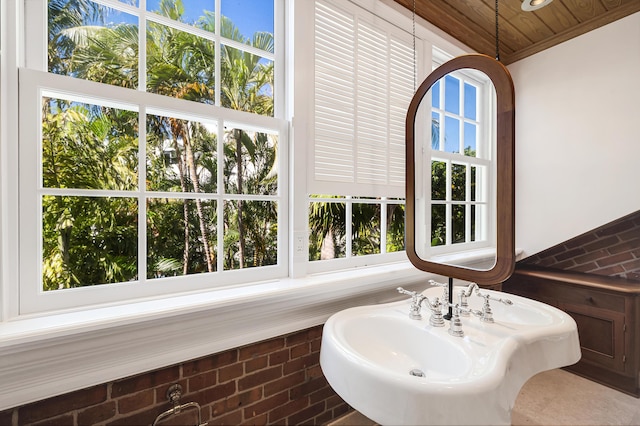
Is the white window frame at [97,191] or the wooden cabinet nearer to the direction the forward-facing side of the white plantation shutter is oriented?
the wooden cabinet

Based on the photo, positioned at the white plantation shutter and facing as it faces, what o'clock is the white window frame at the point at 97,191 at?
The white window frame is roughly at 3 o'clock from the white plantation shutter.

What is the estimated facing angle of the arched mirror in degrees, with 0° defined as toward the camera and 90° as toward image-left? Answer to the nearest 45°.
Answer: approximately 45°

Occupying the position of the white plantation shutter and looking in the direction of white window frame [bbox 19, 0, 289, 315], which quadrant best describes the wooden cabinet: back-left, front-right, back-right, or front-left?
back-left

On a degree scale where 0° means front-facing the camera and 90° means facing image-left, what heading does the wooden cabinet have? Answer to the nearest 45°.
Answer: approximately 45°

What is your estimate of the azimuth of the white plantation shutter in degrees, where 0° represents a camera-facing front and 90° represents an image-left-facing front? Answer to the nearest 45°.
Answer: approximately 315°

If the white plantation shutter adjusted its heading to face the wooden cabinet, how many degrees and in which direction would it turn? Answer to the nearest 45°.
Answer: approximately 45° to its left
